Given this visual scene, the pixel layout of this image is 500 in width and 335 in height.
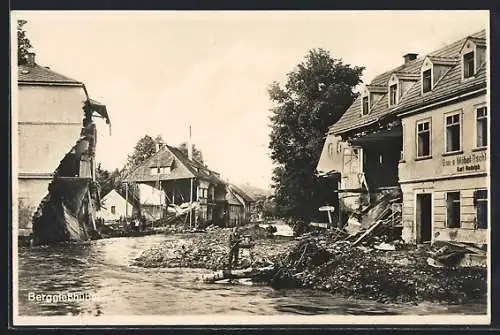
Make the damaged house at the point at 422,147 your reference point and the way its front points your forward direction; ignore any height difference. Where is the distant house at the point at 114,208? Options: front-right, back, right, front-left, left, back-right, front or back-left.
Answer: front-right

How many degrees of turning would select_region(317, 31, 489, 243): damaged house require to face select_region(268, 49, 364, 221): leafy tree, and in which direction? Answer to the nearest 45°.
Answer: approximately 45° to its right

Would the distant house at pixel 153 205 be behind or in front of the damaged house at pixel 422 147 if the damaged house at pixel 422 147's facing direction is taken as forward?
in front

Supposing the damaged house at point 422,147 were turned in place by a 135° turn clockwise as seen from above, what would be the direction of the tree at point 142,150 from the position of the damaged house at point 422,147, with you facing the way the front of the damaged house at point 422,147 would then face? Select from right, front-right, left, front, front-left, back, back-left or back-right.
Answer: left

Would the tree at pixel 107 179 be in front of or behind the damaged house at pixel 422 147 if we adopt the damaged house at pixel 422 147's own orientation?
in front

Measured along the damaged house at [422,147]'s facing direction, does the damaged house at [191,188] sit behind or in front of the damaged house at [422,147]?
in front

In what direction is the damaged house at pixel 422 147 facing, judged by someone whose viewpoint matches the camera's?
facing the viewer and to the left of the viewer
